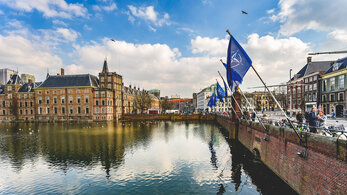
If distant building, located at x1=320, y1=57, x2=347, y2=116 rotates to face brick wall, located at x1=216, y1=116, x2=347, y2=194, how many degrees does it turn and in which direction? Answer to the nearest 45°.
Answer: approximately 45° to its left

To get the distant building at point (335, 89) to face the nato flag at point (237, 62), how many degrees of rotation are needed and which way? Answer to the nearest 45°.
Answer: approximately 45° to its left

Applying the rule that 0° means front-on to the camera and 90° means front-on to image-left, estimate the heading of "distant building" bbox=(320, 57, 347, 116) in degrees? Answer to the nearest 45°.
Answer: approximately 45°
